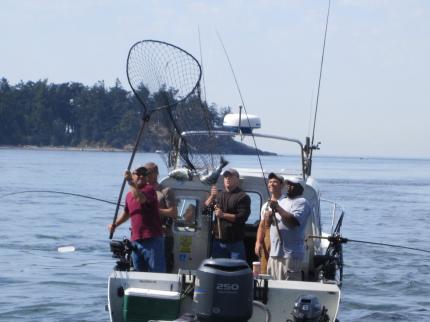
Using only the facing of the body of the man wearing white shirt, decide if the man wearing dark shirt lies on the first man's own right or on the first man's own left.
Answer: on the first man's own right

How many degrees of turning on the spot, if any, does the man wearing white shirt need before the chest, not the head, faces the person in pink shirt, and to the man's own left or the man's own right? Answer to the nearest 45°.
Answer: approximately 45° to the man's own right

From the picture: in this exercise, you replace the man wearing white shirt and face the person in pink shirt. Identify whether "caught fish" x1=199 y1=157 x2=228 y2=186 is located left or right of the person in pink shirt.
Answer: right

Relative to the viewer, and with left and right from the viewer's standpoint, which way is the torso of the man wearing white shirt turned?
facing the viewer and to the left of the viewer

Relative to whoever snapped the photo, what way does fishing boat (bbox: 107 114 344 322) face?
facing away from the viewer

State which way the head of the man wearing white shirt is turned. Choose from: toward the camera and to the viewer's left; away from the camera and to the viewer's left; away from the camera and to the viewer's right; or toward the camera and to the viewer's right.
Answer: toward the camera and to the viewer's left

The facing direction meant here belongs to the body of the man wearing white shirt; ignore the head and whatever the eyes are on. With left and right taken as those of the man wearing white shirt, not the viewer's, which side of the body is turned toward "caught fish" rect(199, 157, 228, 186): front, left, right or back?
right
